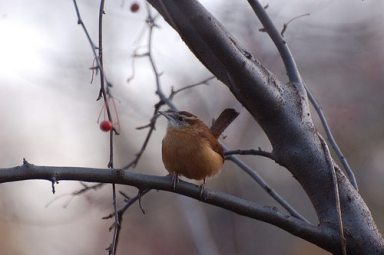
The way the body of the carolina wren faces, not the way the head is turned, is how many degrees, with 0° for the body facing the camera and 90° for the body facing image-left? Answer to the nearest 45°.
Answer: approximately 45°

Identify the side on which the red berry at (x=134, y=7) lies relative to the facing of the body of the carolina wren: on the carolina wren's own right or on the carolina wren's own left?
on the carolina wren's own right

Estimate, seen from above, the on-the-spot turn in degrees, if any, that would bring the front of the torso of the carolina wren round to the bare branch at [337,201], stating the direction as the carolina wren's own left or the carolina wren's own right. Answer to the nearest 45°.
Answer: approximately 90° to the carolina wren's own left

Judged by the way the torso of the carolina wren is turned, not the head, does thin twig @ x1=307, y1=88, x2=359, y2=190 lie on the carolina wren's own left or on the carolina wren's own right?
on the carolina wren's own left
